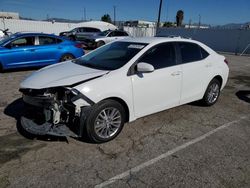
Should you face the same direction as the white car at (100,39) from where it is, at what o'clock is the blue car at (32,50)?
The blue car is roughly at 11 o'clock from the white car.

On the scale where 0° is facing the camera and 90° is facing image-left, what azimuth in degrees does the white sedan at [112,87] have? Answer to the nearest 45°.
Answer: approximately 45°

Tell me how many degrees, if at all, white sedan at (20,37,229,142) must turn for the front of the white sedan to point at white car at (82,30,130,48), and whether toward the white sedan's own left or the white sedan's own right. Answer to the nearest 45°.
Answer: approximately 135° to the white sedan's own right

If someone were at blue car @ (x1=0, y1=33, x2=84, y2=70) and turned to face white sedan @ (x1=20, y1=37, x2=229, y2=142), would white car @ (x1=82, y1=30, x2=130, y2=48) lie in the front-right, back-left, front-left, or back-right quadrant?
back-left

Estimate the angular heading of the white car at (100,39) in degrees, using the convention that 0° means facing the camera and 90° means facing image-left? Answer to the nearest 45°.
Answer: approximately 45°

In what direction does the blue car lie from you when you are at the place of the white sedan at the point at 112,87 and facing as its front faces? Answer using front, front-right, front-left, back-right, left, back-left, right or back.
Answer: right

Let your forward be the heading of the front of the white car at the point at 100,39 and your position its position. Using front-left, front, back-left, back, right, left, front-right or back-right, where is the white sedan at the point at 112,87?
front-left
